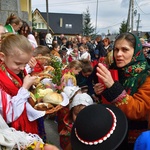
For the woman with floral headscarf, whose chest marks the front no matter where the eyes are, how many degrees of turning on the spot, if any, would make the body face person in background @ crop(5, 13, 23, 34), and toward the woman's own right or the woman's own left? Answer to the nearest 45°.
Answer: approximately 90° to the woman's own right

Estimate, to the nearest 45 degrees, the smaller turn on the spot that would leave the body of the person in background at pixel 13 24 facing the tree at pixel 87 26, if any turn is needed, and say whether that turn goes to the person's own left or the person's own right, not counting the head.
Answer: approximately 90° to the person's own left

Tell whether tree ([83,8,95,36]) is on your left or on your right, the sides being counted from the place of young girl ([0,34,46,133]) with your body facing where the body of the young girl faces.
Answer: on your left

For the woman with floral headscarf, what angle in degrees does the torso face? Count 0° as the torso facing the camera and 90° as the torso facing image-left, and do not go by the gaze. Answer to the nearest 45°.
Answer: approximately 45°

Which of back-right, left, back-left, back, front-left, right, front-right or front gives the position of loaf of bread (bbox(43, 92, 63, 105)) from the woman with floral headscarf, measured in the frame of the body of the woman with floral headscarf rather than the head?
front-right

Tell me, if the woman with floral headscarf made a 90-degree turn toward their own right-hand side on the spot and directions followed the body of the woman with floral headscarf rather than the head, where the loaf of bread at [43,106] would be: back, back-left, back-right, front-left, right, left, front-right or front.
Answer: front-left

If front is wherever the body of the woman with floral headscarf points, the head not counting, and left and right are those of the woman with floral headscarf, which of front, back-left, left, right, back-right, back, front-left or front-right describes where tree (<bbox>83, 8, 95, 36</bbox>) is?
back-right

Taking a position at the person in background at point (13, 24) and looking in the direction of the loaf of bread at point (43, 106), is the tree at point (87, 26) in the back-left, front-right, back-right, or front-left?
back-left

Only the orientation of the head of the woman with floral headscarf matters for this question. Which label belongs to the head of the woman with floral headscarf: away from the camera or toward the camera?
toward the camera

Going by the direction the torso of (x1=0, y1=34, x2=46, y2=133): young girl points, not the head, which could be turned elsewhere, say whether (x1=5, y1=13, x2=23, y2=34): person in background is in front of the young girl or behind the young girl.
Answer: behind

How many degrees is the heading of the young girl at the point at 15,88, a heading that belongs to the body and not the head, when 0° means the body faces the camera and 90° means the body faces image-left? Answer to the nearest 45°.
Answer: approximately 315°
